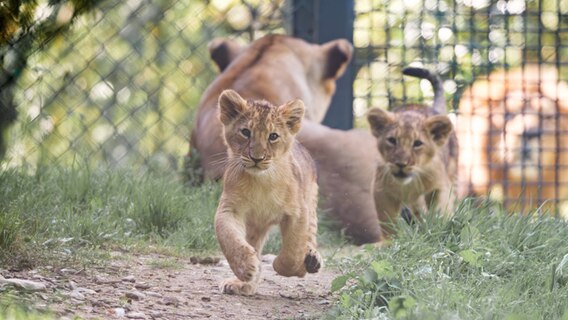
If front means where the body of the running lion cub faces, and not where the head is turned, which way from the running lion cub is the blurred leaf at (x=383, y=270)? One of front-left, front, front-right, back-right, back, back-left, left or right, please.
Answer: front-left

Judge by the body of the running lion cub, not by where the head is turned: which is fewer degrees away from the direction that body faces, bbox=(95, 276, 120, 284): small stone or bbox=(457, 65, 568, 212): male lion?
the small stone

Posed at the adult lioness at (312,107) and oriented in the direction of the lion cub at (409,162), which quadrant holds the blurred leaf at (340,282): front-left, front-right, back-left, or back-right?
front-right

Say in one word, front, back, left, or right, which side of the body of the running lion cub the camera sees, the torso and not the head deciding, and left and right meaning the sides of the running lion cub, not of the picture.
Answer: front

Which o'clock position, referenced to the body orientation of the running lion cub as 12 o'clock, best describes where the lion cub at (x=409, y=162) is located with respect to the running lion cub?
The lion cub is roughly at 7 o'clock from the running lion cub.

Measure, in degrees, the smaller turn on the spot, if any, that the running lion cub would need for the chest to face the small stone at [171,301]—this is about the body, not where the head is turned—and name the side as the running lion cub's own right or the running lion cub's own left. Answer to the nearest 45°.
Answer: approximately 45° to the running lion cub's own right

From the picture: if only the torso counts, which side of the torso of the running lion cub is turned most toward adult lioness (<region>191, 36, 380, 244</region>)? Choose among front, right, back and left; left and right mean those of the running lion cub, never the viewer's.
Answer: back

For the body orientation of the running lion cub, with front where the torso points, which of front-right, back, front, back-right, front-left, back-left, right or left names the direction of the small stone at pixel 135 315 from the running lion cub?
front-right
